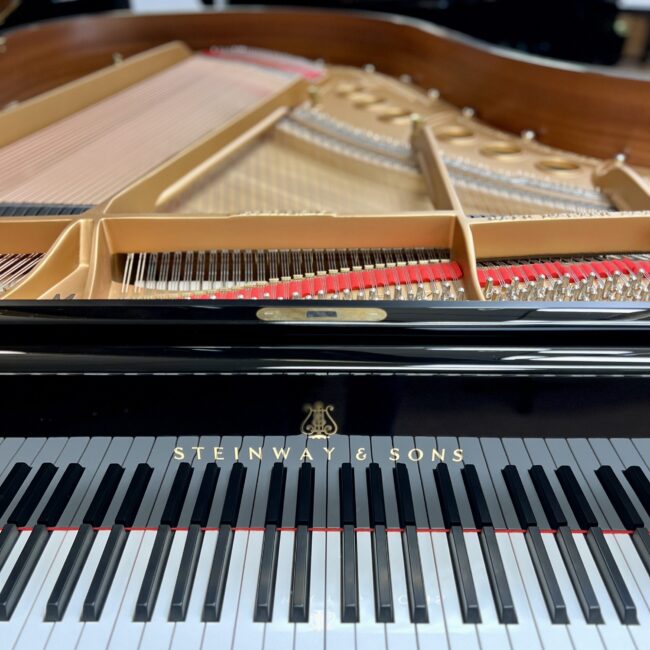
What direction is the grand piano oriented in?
toward the camera
